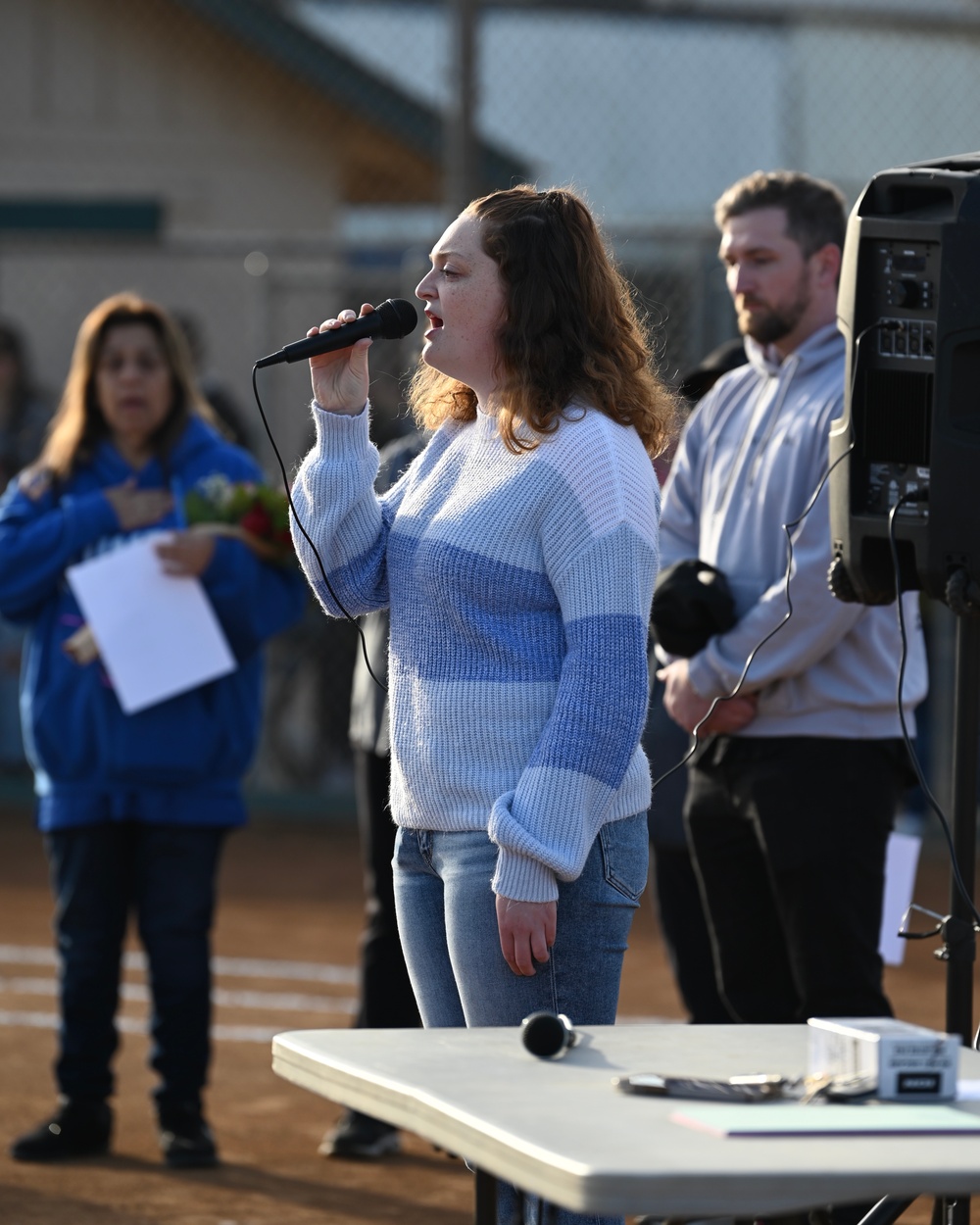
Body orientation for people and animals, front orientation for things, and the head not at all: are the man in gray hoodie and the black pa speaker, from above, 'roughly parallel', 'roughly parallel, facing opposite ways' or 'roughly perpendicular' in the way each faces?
roughly parallel, facing opposite ways

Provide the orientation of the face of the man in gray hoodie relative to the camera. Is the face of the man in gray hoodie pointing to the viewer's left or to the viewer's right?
to the viewer's left

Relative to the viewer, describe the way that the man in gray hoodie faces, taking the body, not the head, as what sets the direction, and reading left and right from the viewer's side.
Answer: facing the viewer and to the left of the viewer

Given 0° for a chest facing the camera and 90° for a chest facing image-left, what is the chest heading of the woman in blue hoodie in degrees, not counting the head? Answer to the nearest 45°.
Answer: approximately 0°

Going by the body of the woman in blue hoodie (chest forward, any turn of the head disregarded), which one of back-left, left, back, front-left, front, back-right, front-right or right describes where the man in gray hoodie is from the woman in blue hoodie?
front-left

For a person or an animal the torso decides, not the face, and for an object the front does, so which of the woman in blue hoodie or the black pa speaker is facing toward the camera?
the woman in blue hoodie

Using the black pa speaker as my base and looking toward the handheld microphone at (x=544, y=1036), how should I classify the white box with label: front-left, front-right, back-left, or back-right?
front-left

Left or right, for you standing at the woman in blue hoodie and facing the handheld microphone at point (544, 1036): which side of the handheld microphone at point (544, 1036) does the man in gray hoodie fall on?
left

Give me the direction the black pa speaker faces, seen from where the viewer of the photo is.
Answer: facing away from the viewer and to the right of the viewer

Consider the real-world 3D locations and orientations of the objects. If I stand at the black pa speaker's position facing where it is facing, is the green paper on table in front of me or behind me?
behind

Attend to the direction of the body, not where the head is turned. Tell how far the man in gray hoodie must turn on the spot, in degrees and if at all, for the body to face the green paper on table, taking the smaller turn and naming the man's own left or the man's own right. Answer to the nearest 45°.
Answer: approximately 45° to the man's own left

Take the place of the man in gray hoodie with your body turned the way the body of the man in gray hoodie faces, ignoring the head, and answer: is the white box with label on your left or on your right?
on your left

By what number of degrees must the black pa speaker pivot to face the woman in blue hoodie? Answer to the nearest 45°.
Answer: approximately 90° to its left

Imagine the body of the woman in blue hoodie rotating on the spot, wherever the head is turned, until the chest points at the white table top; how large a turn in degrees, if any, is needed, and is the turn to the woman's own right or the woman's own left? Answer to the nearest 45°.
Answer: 0° — they already face it

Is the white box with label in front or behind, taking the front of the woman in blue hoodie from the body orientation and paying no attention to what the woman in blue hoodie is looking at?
in front

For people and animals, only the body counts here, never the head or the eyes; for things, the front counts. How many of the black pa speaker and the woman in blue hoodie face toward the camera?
1
